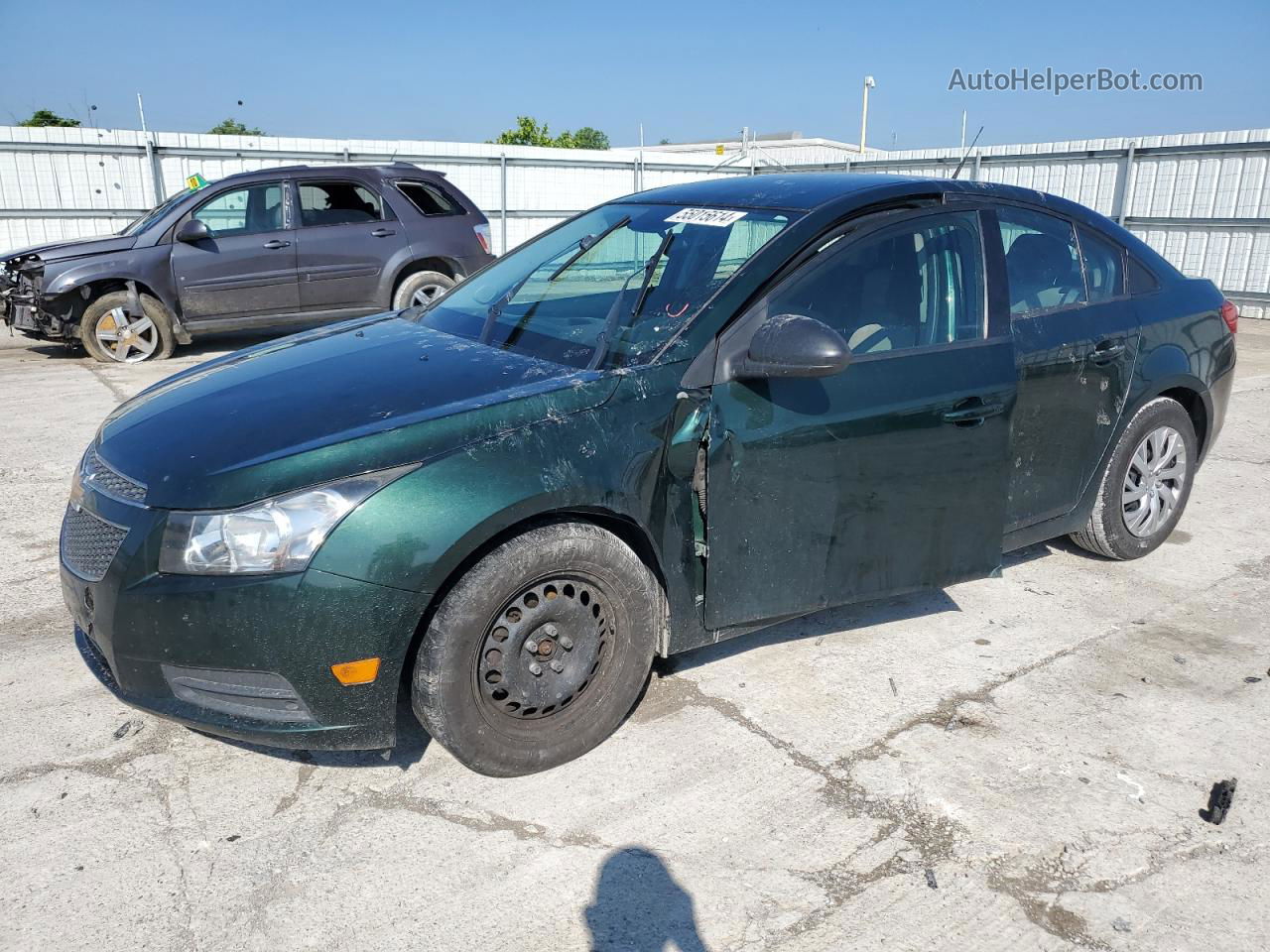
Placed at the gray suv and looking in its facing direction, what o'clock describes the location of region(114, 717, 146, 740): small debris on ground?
The small debris on ground is roughly at 9 o'clock from the gray suv.

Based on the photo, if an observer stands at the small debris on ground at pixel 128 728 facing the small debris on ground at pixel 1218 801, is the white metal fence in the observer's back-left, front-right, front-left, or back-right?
front-left

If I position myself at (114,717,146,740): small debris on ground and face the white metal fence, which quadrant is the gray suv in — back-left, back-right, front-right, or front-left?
front-left

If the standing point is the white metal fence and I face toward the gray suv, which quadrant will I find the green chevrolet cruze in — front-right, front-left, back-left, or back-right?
front-left

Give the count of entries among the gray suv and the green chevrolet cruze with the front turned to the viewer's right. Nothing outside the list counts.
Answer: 0

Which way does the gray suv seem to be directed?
to the viewer's left

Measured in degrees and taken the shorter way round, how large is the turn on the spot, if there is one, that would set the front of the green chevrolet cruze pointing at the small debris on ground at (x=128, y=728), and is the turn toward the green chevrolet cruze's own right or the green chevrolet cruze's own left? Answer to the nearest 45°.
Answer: approximately 45° to the green chevrolet cruze's own right

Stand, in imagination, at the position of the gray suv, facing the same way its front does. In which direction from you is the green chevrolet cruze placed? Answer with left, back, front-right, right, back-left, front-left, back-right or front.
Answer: left

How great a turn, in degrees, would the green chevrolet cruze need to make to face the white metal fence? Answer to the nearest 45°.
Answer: approximately 180°

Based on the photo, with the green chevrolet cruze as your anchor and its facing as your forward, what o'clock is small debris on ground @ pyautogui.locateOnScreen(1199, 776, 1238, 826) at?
The small debris on ground is roughly at 8 o'clock from the green chevrolet cruze.

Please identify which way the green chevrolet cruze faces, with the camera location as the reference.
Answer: facing the viewer and to the left of the viewer

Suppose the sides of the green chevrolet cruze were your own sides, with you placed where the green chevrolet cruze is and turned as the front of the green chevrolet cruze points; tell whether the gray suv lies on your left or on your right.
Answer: on your right

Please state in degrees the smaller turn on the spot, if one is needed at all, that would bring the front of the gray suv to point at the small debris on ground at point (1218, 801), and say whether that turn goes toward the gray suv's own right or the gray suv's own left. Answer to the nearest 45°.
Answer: approximately 90° to the gray suv's own left
